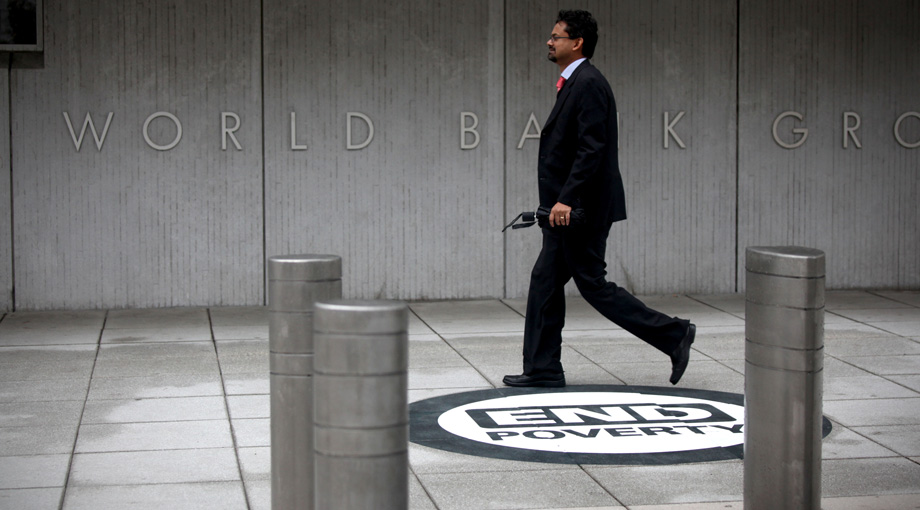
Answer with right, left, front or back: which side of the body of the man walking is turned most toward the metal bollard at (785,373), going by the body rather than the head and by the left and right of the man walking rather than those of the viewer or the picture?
left

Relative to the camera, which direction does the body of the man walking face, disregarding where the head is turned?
to the viewer's left

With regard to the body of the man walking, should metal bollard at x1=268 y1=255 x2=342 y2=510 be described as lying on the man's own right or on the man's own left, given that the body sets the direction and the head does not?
on the man's own left

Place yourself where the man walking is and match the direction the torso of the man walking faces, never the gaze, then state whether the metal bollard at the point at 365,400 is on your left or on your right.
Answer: on your left

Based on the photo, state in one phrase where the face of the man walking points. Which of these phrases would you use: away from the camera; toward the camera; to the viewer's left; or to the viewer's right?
to the viewer's left

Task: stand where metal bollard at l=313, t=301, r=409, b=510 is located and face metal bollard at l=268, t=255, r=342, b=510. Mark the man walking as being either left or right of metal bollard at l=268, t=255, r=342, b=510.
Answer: right

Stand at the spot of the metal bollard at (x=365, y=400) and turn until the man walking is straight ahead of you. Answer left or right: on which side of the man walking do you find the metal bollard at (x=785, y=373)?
right
